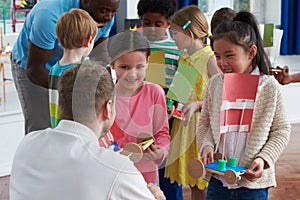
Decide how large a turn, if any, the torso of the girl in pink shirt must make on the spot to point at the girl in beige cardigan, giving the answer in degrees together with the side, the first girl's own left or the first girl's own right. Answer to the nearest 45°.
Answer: approximately 135° to the first girl's own left

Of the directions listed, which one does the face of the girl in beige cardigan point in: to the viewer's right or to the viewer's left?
to the viewer's left

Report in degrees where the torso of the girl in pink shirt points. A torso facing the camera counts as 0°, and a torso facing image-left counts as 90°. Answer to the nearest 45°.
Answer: approximately 0°

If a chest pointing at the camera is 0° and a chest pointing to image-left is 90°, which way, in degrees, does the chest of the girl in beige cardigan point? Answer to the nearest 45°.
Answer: approximately 45°
